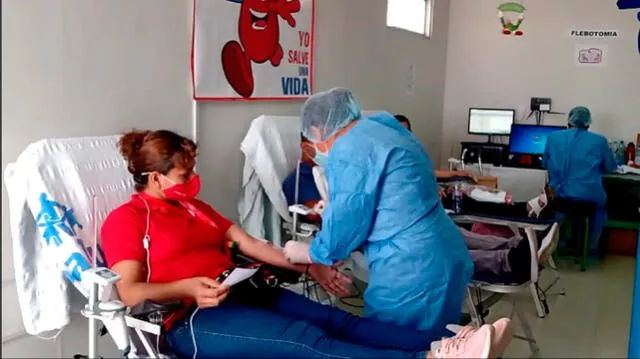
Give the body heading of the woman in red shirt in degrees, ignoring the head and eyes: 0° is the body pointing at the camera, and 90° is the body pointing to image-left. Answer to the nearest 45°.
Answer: approximately 270°

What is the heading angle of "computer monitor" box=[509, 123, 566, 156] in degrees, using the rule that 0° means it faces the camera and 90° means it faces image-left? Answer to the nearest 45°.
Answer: approximately 0°

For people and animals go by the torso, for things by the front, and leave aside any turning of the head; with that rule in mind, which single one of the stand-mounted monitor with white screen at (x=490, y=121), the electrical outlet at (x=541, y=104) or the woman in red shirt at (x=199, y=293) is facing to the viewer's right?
the woman in red shirt

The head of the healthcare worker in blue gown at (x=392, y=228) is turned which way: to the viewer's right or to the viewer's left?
to the viewer's left

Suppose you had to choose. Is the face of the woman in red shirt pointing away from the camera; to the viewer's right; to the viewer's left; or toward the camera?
to the viewer's right

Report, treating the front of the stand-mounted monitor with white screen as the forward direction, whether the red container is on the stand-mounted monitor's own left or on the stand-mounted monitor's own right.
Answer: on the stand-mounted monitor's own left
